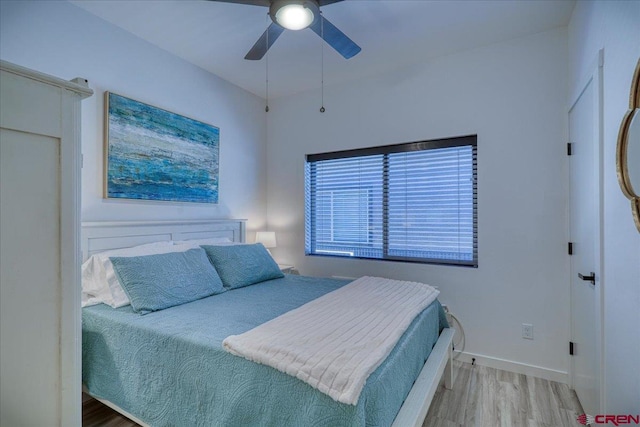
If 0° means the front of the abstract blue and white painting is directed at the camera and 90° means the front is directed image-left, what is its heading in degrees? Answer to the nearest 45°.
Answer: approximately 315°

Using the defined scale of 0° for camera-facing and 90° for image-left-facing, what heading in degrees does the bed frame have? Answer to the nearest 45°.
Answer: approximately 315°

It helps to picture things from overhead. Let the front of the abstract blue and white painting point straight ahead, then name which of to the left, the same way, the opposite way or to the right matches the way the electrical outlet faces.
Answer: to the right

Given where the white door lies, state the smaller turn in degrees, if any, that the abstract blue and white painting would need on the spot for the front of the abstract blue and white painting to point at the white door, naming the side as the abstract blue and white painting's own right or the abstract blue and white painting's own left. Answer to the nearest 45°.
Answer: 0° — it already faces it

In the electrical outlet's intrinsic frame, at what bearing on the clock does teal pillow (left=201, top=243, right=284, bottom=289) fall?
The teal pillow is roughly at 2 o'clock from the electrical outlet.
